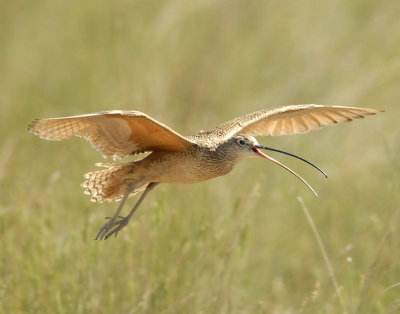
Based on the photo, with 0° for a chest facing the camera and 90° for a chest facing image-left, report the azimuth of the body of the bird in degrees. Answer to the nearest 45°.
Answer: approximately 315°
